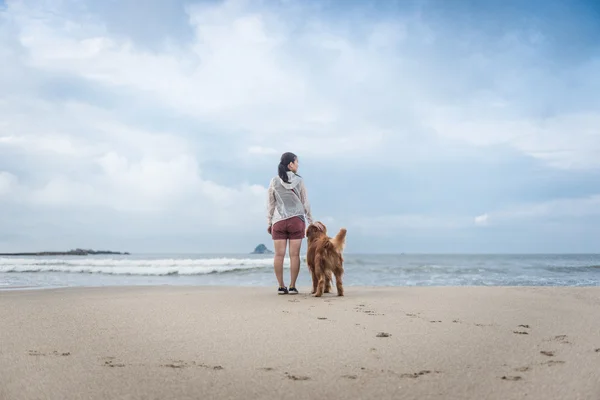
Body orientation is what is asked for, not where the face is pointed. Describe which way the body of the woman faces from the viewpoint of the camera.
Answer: away from the camera

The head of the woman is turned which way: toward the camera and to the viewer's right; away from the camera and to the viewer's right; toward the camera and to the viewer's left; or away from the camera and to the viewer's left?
away from the camera and to the viewer's right
